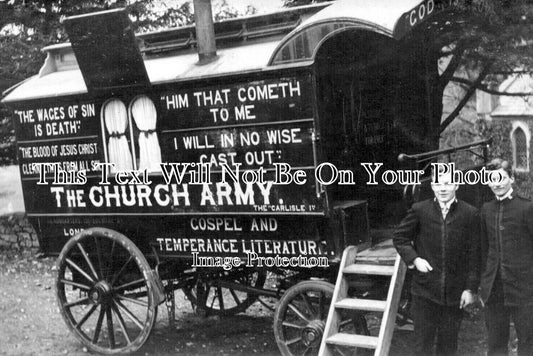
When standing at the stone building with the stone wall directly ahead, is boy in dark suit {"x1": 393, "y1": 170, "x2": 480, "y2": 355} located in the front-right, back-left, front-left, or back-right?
front-left

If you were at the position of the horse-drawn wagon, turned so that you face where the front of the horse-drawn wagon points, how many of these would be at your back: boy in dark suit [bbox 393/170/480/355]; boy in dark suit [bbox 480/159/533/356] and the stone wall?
1

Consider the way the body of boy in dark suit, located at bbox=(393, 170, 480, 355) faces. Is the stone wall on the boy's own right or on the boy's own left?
on the boy's own right

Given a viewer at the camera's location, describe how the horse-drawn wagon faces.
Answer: facing the viewer and to the right of the viewer

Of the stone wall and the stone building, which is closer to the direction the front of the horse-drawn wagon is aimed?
the stone building

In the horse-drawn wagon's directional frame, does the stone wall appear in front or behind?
behind

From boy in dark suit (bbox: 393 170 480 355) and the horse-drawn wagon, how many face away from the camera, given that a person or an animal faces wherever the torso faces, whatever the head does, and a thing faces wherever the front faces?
0

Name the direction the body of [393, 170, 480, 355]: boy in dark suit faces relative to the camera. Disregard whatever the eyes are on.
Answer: toward the camera

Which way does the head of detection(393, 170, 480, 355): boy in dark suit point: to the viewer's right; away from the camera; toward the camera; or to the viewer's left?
toward the camera

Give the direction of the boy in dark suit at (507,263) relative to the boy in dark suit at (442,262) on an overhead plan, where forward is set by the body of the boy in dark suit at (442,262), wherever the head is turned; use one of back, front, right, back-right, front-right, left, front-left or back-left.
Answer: left

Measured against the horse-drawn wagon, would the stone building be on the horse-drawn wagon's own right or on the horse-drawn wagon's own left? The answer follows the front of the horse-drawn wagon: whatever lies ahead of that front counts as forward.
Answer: on the horse-drawn wagon's own left

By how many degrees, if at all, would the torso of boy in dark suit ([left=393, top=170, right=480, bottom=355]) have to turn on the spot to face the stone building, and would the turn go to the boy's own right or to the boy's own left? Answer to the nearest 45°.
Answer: approximately 180°
